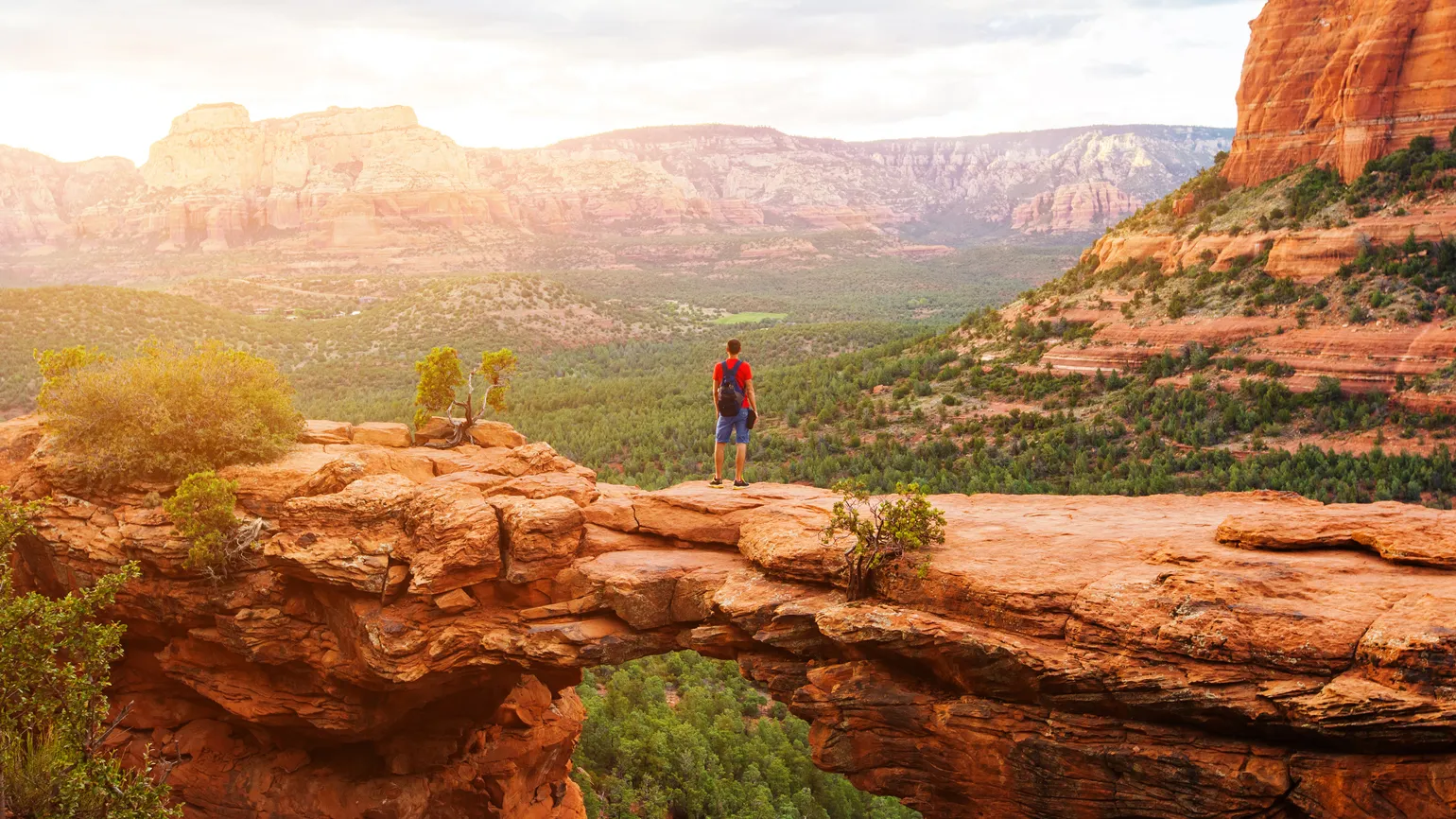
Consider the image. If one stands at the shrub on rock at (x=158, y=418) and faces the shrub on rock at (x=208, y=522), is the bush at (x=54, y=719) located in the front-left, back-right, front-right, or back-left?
front-right

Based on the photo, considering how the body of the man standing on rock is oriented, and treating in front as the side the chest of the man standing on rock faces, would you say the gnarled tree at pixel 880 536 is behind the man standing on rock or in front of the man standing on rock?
behind

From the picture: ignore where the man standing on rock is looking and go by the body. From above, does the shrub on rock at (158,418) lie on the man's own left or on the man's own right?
on the man's own left

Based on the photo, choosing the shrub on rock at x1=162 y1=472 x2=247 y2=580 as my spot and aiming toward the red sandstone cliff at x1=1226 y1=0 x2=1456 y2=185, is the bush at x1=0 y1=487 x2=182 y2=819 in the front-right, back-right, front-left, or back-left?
back-right

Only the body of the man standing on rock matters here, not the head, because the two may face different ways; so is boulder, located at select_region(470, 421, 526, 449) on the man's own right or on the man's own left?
on the man's own left

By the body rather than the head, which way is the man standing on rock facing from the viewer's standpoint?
away from the camera

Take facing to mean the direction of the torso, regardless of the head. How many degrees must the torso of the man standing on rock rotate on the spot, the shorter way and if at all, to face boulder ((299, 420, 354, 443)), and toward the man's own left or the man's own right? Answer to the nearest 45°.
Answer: approximately 90° to the man's own left

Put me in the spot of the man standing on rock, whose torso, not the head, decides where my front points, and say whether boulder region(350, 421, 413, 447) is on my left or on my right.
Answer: on my left

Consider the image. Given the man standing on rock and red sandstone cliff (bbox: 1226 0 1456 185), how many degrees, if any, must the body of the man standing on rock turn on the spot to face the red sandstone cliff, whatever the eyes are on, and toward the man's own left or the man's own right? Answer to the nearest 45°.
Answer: approximately 45° to the man's own right

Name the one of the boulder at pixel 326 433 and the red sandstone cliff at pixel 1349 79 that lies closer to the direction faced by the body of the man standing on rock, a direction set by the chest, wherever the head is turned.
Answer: the red sandstone cliff
